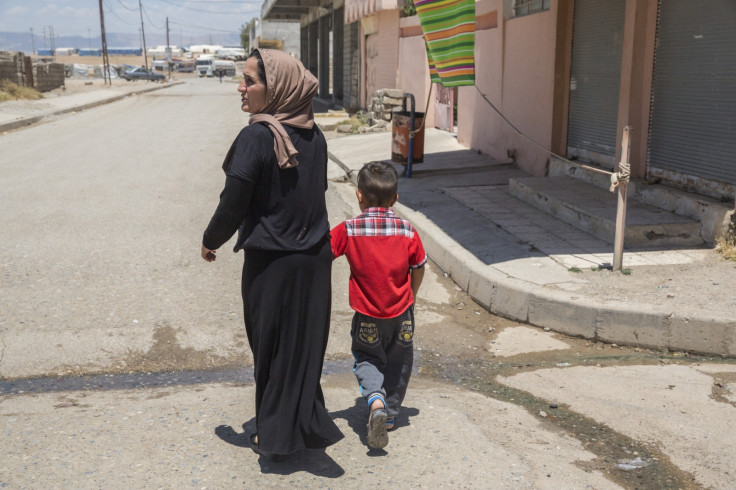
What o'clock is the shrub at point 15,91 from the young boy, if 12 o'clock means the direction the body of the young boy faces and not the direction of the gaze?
The shrub is roughly at 11 o'clock from the young boy.

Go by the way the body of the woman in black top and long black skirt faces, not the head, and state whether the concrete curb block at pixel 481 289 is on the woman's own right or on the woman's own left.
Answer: on the woman's own right

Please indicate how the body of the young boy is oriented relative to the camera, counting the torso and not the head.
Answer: away from the camera

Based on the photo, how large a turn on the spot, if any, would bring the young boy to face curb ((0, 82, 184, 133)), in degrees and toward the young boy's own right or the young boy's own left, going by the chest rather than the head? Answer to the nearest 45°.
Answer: approximately 45° to the young boy's own left

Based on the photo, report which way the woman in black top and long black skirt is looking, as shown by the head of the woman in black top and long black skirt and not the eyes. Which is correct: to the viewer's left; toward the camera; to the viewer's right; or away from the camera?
to the viewer's left

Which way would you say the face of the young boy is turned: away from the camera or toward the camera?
away from the camera

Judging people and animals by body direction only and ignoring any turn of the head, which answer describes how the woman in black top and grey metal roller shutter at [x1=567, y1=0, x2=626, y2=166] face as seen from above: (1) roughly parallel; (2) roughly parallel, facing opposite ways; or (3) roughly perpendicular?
roughly perpendicular

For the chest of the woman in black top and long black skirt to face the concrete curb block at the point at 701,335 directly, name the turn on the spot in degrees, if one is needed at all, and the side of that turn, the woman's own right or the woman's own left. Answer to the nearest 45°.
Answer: approximately 90° to the woman's own right

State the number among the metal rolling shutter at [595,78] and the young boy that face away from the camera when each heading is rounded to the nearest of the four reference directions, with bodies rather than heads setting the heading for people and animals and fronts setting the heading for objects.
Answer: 1

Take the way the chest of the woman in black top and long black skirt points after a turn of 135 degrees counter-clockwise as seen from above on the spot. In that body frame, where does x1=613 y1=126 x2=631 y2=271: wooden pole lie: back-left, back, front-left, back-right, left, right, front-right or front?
back-left

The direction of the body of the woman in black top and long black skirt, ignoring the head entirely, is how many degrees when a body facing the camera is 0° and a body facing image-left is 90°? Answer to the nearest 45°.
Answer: approximately 135°
